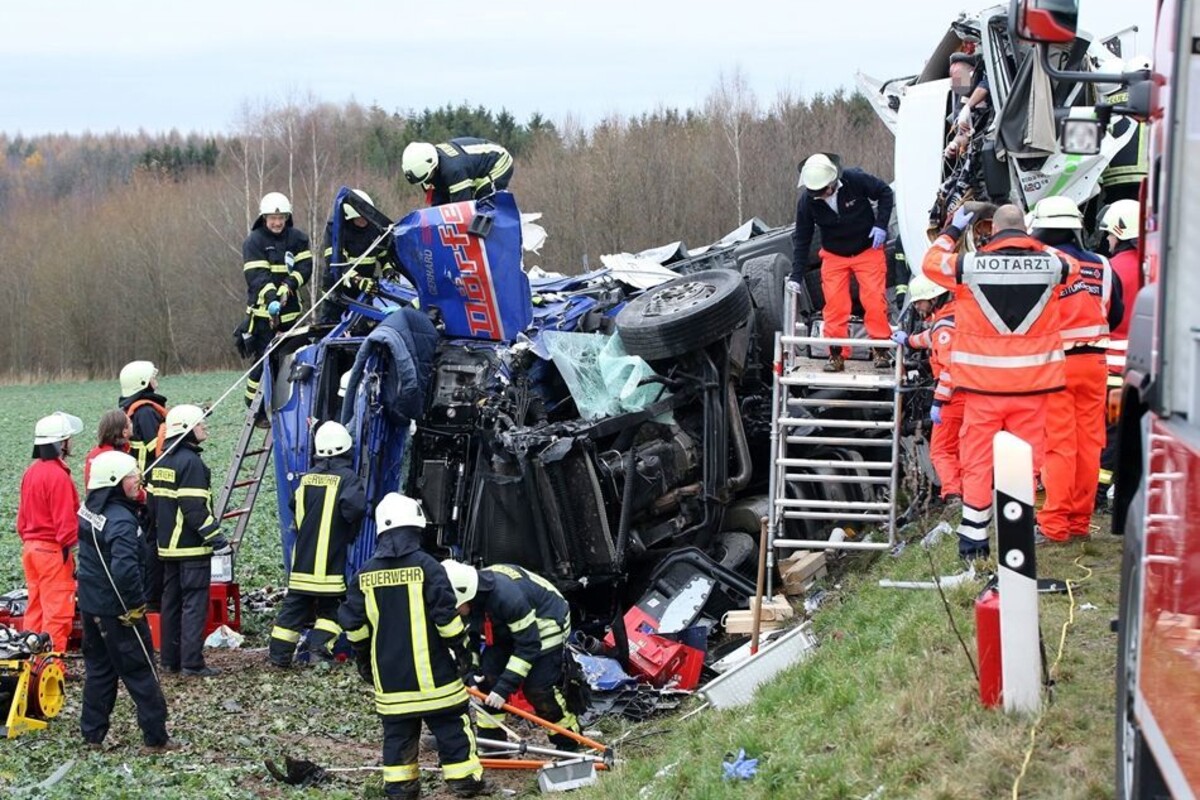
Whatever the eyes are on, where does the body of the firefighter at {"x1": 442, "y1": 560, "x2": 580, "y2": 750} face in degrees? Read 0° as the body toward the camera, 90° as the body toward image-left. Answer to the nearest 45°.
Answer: approximately 90°

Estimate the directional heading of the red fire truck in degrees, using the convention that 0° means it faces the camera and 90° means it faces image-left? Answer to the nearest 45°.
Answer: approximately 180°

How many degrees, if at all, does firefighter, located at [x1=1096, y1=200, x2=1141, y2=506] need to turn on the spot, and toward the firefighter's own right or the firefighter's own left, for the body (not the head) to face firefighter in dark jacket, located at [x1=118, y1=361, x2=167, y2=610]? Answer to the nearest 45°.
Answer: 0° — they already face them

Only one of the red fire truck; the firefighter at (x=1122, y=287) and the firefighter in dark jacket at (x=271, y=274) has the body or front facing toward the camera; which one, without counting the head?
the firefighter in dark jacket

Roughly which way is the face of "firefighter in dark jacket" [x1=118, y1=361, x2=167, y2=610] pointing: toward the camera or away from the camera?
away from the camera

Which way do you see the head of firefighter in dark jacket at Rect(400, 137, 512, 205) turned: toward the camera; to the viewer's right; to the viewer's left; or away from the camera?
to the viewer's left

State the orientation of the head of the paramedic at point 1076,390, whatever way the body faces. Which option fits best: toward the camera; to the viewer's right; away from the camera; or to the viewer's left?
away from the camera

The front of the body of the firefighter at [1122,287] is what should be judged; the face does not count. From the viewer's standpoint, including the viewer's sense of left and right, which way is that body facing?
facing to the left of the viewer

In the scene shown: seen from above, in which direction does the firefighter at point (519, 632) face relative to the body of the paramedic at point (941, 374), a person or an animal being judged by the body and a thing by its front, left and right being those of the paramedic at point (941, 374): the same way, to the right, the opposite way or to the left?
the same way

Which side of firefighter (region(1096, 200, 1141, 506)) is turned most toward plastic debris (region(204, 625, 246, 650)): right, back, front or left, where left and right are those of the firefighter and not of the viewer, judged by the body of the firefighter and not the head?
front

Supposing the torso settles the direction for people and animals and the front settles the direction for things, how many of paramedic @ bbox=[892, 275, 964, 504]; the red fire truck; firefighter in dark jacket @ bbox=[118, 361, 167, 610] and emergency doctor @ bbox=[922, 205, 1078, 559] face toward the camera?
0

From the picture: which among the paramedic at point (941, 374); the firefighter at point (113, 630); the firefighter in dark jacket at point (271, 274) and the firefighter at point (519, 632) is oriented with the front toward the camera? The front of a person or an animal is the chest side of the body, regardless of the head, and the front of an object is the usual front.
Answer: the firefighter in dark jacket

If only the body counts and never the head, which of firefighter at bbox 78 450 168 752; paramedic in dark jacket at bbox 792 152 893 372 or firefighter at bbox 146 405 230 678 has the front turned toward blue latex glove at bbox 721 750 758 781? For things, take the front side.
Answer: the paramedic in dark jacket

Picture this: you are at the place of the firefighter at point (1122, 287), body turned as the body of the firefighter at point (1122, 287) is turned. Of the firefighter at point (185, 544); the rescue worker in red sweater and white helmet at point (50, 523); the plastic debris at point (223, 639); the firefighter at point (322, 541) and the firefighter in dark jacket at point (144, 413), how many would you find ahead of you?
5

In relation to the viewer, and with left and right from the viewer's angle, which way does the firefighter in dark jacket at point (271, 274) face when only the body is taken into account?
facing the viewer

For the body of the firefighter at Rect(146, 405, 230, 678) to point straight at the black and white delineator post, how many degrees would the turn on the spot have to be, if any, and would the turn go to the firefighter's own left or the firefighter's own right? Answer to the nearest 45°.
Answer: approximately 90° to the firefighter's own right

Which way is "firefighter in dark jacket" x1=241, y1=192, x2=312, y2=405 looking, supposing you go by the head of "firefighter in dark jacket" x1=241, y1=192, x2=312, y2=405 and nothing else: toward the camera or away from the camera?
toward the camera

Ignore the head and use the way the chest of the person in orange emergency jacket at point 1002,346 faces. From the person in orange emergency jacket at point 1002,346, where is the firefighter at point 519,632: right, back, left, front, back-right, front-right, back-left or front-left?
left
